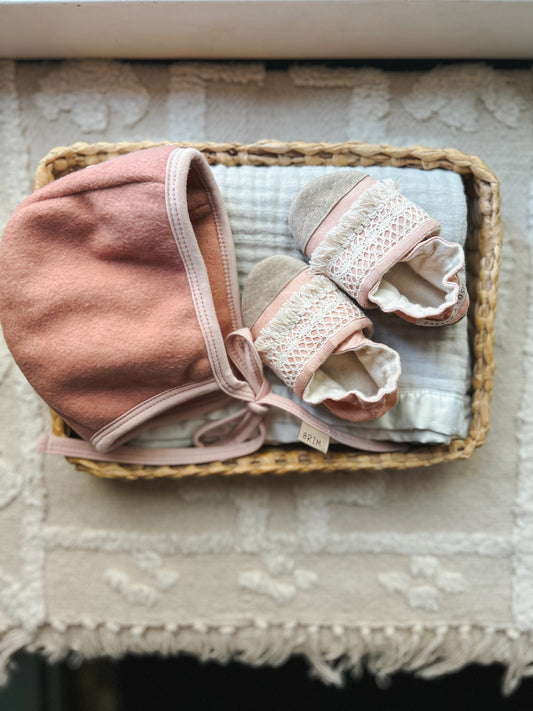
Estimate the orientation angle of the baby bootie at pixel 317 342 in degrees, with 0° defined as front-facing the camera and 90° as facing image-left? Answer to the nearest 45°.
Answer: approximately 135°

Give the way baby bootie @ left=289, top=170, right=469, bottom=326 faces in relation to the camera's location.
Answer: facing away from the viewer and to the left of the viewer
